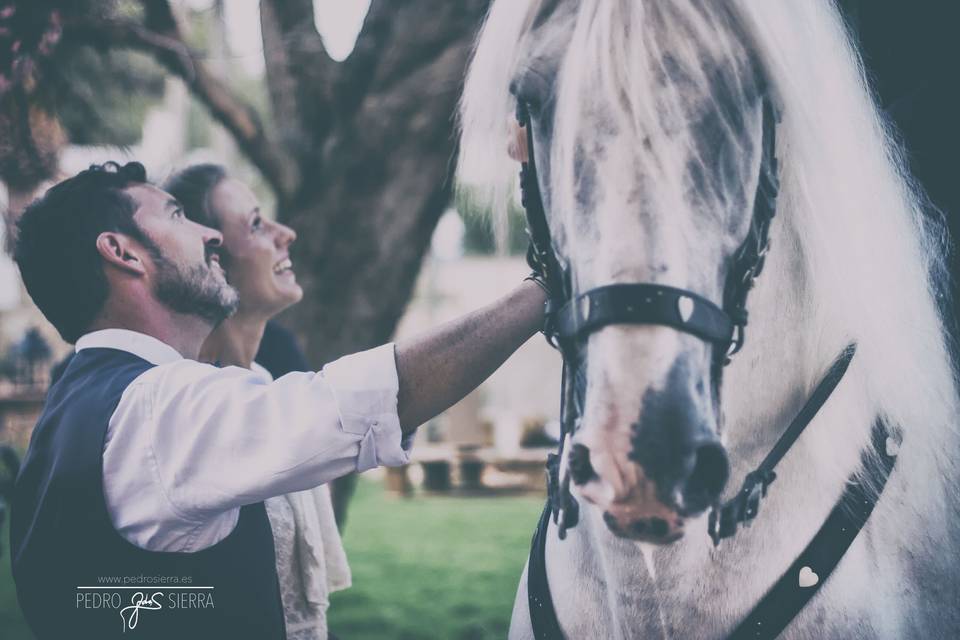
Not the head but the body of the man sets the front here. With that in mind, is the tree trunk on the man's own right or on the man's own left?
on the man's own left

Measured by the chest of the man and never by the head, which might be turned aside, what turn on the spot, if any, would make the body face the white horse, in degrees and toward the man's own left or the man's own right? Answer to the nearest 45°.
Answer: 0° — they already face it

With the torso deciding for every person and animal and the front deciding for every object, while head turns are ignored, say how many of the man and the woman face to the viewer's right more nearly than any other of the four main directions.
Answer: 2

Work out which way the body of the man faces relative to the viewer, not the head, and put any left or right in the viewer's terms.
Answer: facing to the right of the viewer

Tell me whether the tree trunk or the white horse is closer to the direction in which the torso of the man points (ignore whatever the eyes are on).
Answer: the white horse

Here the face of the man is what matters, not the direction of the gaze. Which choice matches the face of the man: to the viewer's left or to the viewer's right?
to the viewer's right

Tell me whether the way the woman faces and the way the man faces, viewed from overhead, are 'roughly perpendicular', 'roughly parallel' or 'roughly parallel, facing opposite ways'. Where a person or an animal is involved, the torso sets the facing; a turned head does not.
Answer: roughly parallel

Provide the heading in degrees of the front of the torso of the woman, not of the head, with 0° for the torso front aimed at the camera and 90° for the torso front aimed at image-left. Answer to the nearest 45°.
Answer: approximately 270°
